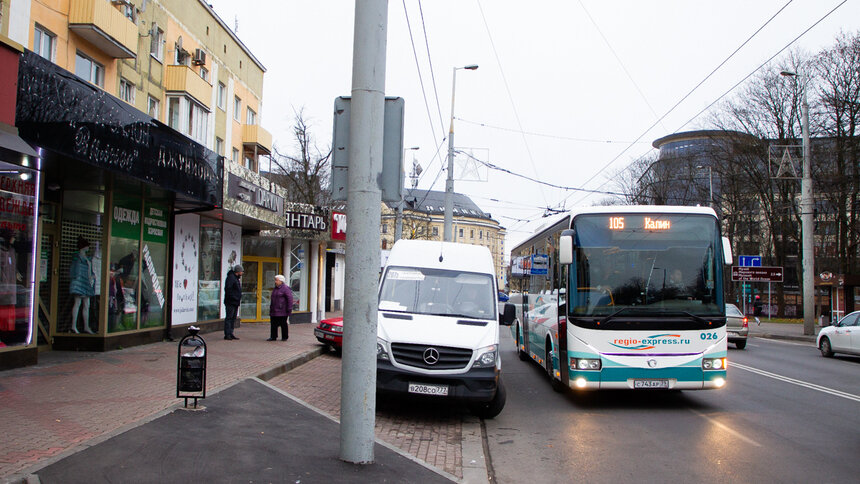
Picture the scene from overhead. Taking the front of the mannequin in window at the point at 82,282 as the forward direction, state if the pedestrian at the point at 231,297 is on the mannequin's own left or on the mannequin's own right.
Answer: on the mannequin's own left

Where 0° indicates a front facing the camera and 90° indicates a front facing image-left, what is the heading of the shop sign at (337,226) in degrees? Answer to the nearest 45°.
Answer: approximately 0°

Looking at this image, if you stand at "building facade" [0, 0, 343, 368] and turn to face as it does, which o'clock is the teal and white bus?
The teal and white bus is roughly at 12 o'clock from the building facade.

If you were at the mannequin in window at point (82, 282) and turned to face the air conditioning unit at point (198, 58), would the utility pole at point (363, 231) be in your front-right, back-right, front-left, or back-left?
back-right

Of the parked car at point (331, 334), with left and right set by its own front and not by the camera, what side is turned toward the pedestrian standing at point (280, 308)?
right

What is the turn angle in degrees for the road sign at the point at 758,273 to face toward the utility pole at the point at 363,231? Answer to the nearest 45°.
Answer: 0° — it already faces it

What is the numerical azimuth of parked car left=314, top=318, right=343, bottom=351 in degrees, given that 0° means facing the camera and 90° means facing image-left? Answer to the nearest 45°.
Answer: approximately 45°

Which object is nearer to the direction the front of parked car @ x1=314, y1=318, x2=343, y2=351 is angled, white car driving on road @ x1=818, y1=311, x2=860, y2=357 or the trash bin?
the trash bin

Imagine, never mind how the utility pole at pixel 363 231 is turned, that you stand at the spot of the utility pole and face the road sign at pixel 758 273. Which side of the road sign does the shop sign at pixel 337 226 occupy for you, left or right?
left

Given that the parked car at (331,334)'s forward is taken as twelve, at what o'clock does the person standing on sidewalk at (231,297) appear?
The person standing on sidewalk is roughly at 2 o'clock from the parked car.

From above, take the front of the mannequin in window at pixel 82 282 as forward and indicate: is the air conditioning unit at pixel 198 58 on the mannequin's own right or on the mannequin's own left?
on the mannequin's own left
